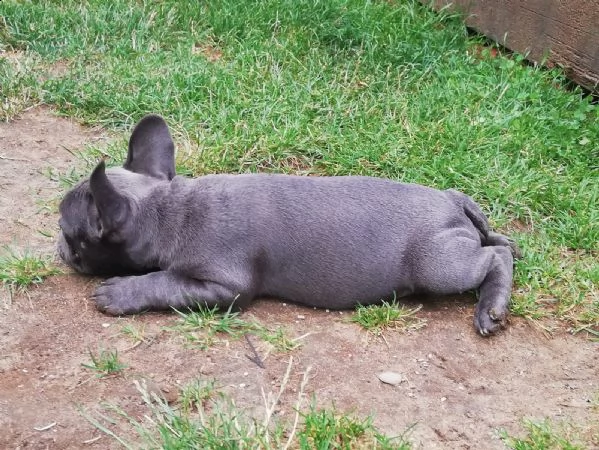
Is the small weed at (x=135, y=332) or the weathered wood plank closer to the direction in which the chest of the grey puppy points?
the small weed

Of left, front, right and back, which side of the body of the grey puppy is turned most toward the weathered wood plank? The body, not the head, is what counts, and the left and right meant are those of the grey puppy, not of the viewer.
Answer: right

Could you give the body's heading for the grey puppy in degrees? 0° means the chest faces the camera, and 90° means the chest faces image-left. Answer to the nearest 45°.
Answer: approximately 90°

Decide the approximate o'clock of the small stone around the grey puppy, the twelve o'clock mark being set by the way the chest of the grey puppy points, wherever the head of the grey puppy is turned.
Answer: The small stone is roughly at 7 o'clock from the grey puppy.

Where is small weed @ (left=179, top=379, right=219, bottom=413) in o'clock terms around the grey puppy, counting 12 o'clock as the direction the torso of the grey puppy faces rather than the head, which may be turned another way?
The small weed is roughly at 9 o'clock from the grey puppy.

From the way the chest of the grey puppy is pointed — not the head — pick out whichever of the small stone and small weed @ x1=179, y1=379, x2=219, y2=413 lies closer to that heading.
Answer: the small weed

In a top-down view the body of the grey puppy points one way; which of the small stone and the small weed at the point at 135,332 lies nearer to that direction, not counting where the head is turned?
the small weed

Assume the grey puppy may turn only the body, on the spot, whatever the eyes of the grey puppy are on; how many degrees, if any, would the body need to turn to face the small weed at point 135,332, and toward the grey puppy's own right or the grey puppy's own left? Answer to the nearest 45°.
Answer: approximately 45° to the grey puppy's own left
